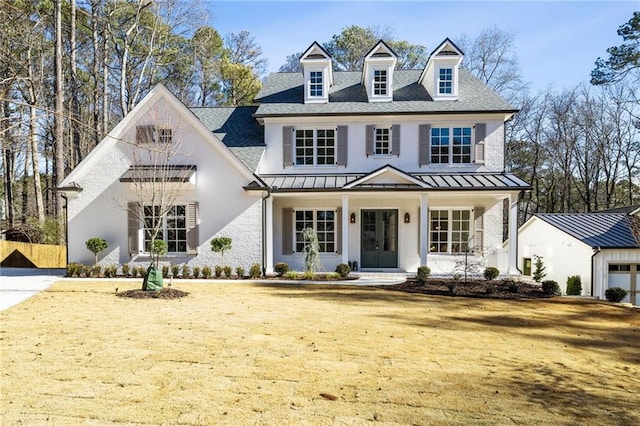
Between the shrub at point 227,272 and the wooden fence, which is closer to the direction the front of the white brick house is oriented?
the shrub

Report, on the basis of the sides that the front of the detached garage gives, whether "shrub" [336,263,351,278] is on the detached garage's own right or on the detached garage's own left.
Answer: on the detached garage's own right

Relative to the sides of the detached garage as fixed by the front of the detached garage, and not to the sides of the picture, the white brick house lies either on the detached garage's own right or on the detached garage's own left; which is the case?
on the detached garage's own right

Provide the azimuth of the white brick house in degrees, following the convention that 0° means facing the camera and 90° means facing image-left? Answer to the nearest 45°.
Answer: approximately 0°

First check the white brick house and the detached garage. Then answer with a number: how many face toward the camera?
2

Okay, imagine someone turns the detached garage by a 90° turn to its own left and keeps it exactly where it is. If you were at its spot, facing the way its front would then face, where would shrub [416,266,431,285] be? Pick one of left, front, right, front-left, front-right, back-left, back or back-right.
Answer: back-right

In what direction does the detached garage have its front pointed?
toward the camera

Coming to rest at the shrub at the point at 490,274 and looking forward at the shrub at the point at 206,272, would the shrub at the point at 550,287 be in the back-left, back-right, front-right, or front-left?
back-left

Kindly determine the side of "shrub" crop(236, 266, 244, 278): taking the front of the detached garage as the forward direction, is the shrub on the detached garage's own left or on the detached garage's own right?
on the detached garage's own right
